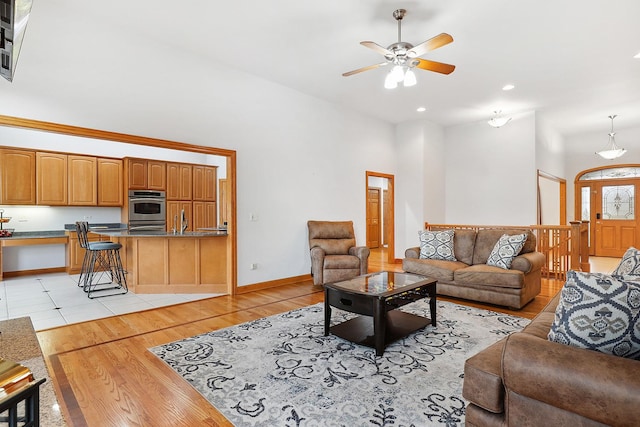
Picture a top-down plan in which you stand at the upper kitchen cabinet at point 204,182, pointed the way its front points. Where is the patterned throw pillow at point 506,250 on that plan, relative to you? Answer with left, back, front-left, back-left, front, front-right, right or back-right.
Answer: front-left

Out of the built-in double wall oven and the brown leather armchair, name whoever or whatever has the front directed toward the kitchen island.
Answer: the built-in double wall oven

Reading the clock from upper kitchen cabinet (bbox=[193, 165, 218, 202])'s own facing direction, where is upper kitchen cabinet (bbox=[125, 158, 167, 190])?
upper kitchen cabinet (bbox=[125, 158, 167, 190]) is roughly at 2 o'clock from upper kitchen cabinet (bbox=[193, 165, 218, 202]).

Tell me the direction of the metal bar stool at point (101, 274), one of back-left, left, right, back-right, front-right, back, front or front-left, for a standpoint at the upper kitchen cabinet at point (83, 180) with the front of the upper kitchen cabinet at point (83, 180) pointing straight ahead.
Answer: front

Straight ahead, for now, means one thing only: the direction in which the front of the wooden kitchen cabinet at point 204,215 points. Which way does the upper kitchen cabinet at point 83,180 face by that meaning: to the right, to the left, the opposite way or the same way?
the same way

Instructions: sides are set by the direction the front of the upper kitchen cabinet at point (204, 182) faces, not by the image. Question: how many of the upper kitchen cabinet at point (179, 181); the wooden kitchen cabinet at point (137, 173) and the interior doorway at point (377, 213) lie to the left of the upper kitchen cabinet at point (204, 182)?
1

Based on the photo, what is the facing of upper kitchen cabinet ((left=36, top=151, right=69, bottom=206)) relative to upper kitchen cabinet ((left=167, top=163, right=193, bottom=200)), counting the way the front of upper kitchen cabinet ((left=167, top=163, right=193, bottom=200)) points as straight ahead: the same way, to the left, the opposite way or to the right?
the same way

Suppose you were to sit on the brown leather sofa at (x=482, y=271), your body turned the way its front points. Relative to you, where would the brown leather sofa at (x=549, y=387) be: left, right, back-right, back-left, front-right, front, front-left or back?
front-left

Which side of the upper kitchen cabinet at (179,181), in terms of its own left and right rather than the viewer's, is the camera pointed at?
front

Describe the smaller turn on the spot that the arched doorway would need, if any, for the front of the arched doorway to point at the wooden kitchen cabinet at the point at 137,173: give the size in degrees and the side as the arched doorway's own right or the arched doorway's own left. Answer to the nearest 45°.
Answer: approximately 45° to the arched doorway's own right

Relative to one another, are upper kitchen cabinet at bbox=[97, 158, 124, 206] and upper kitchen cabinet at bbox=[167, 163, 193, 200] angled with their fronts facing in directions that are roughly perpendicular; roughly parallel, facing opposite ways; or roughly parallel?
roughly parallel

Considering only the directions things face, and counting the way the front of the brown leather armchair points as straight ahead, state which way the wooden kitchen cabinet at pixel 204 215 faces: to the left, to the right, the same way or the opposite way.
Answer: the same way

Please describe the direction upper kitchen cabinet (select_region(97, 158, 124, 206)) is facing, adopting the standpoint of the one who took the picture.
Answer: facing the viewer

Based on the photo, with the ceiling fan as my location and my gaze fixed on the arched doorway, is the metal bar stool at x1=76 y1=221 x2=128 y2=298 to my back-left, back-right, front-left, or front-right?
back-left

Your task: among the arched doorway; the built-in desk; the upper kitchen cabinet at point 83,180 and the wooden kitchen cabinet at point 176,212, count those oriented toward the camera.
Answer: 4

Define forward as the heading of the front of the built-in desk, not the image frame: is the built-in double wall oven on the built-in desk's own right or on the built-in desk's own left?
on the built-in desk's own left

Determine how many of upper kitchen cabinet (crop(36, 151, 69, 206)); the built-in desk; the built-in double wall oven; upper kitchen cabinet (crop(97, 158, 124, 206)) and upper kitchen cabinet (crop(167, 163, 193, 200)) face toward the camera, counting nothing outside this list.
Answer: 5

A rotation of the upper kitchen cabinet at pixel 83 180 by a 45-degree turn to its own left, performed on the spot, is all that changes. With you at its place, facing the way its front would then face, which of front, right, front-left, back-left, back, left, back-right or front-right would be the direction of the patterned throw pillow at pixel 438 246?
front

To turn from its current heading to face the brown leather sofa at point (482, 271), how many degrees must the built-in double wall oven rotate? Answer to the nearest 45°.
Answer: approximately 45° to its left

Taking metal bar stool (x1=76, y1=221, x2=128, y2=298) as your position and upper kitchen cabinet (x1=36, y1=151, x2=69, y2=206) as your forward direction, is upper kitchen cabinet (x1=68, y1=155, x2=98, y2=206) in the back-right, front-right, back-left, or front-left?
front-right

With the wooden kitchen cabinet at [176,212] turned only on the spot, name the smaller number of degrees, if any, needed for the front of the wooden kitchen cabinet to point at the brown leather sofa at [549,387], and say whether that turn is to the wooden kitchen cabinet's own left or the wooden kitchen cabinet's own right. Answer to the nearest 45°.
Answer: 0° — it already faces it

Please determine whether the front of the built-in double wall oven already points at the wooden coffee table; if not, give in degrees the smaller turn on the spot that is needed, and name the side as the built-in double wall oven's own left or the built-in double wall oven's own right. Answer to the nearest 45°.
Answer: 0° — it already faces it
